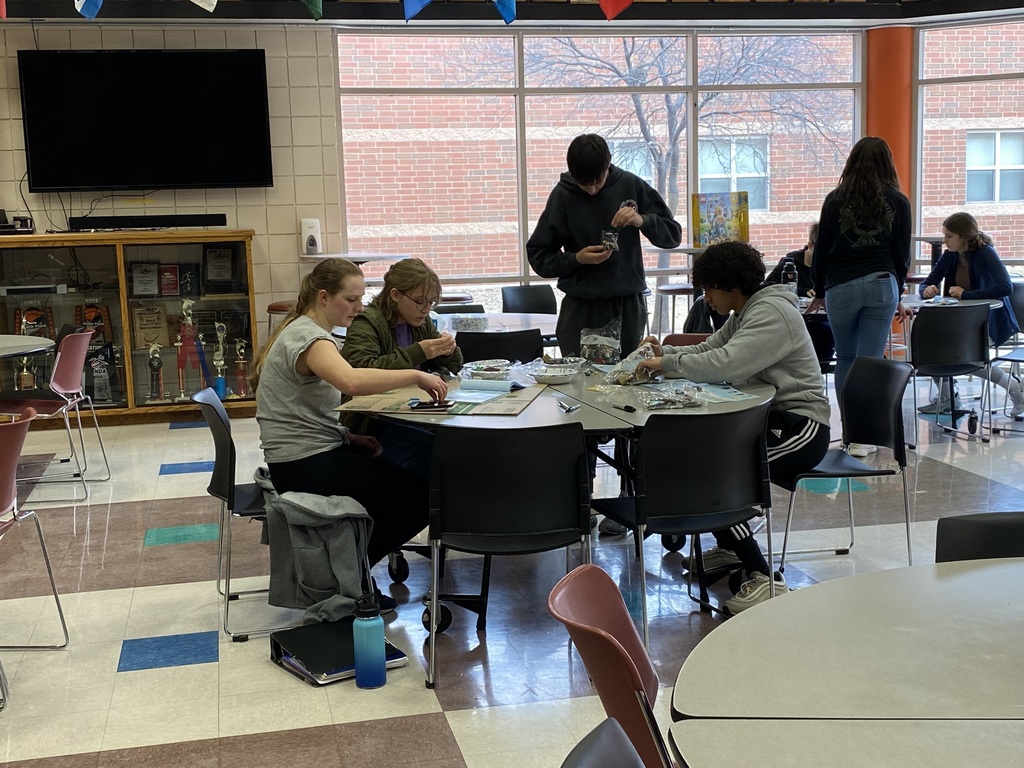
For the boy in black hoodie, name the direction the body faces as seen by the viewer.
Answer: toward the camera

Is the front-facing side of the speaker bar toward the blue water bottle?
yes

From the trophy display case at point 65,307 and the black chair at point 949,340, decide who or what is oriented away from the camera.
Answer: the black chair

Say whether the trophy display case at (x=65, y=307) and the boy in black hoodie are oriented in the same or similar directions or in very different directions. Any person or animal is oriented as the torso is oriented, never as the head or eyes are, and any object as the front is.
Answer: same or similar directions

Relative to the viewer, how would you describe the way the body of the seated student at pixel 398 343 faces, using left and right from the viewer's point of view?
facing the viewer and to the right of the viewer

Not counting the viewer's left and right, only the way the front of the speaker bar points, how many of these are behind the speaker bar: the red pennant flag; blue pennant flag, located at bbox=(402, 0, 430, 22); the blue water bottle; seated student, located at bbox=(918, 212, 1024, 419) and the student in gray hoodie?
0

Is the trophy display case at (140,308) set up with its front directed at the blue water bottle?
yes

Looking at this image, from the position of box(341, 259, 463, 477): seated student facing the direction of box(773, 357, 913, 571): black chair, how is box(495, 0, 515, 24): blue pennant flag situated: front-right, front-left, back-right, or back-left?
front-left

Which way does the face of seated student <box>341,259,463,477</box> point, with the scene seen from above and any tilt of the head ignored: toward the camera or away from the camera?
toward the camera

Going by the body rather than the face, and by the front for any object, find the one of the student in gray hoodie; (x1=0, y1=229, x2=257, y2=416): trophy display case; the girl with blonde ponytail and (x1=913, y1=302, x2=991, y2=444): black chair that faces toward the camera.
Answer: the trophy display case

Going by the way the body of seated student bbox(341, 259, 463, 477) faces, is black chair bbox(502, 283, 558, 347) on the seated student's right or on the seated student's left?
on the seated student's left

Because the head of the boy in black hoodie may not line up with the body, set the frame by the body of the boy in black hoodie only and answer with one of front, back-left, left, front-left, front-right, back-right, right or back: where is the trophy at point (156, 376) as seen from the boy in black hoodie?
back-right

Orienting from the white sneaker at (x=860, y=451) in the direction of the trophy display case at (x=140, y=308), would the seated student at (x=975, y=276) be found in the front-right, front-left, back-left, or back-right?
back-right

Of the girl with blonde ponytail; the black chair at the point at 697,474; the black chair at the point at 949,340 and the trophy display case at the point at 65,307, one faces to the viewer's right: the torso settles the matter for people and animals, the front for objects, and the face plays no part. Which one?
the girl with blonde ponytail

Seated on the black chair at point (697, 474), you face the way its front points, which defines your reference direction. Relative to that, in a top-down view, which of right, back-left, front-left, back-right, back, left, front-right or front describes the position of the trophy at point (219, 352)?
front

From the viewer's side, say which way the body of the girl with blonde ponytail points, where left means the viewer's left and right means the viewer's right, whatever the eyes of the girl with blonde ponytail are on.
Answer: facing to the right of the viewer

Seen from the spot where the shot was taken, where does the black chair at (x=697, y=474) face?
facing away from the viewer and to the left of the viewer

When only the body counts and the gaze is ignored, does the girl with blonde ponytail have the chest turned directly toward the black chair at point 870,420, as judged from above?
yes

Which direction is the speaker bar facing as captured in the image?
toward the camera

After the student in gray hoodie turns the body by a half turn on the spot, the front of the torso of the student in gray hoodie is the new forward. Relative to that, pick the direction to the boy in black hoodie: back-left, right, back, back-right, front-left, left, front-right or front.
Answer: back-left

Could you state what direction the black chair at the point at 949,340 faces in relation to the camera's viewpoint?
facing away from the viewer

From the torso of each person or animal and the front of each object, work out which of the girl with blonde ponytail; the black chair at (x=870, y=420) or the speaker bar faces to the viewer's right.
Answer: the girl with blonde ponytail

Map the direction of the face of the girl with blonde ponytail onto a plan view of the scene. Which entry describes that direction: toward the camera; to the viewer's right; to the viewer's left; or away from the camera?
to the viewer's right

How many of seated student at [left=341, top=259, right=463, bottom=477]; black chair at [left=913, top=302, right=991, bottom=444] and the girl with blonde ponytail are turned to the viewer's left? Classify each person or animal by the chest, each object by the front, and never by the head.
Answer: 0
